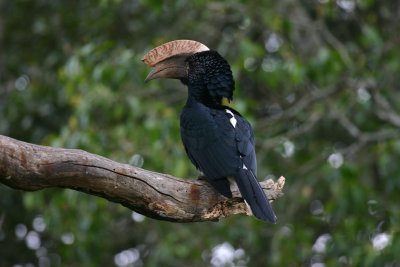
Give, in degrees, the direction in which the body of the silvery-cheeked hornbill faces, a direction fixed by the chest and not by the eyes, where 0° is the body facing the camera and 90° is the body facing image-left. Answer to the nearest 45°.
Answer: approximately 135°
